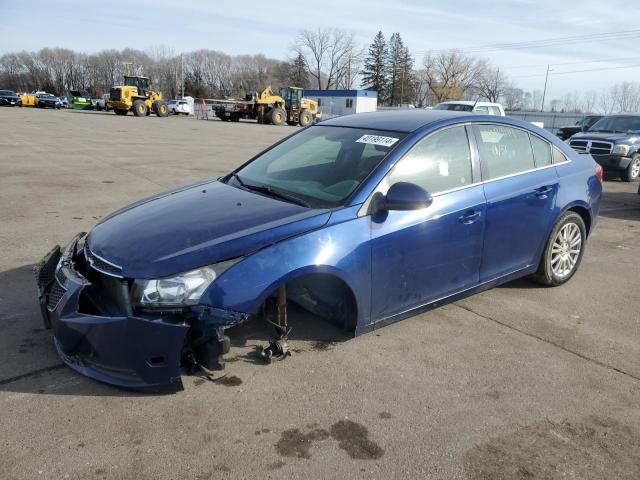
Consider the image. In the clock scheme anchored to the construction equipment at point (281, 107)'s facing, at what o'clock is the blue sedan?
The blue sedan is roughly at 9 o'clock from the construction equipment.

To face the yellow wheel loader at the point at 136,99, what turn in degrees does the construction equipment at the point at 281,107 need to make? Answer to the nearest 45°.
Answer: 0° — it already faces it

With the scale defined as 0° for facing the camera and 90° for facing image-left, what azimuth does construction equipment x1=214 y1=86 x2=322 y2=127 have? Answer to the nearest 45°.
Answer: approximately 90°

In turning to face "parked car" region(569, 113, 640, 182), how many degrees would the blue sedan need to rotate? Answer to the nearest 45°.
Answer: approximately 180°

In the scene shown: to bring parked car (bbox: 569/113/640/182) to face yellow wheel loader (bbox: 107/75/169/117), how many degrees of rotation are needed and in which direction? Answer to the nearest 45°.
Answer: approximately 90° to its right
